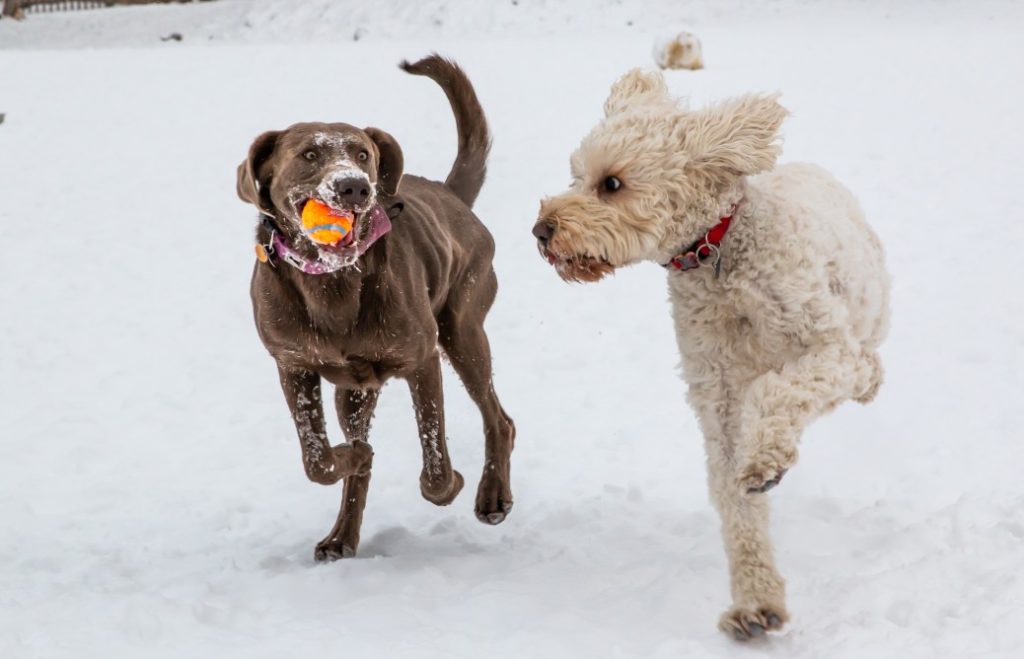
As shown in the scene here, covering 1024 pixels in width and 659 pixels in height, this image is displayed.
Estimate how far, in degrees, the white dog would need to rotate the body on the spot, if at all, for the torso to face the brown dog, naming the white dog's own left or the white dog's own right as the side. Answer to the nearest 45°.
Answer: approximately 45° to the white dog's own right

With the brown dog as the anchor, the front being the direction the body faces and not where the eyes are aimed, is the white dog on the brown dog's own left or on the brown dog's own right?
on the brown dog's own left

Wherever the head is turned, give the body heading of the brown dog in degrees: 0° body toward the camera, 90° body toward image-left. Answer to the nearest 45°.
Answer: approximately 45°

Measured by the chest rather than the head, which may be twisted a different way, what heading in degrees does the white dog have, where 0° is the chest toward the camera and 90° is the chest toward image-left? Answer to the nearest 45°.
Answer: approximately 45°
